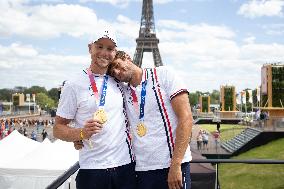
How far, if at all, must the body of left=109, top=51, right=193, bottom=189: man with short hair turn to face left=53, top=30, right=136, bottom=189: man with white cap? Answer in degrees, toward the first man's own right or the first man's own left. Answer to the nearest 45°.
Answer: approximately 45° to the first man's own right

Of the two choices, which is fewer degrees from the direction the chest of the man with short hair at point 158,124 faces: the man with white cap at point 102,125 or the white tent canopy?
the man with white cap

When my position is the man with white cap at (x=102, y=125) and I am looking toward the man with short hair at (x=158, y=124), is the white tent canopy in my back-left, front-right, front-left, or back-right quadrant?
back-left

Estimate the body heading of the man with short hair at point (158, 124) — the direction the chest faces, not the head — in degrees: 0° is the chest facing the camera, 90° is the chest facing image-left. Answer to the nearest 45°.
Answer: approximately 45°

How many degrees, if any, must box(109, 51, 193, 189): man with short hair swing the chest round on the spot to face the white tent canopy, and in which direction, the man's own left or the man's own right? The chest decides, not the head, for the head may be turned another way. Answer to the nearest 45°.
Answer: approximately 90° to the man's own right
